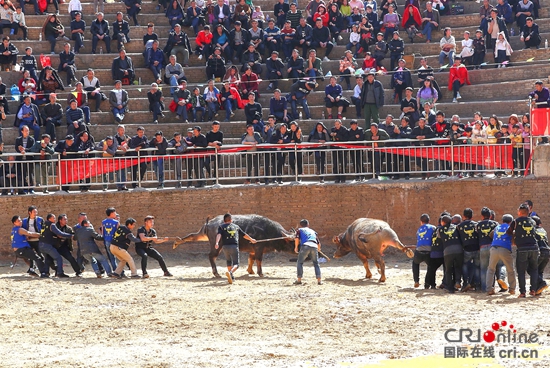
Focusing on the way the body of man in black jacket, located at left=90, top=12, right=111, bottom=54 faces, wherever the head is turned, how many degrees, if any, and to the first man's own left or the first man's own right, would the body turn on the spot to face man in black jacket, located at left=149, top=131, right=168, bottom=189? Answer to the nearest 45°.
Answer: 0° — they already face them

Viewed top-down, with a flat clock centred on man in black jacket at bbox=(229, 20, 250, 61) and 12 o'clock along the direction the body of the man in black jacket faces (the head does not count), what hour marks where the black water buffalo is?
The black water buffalo is roughly at 12 o'clock from the man in black jacket.

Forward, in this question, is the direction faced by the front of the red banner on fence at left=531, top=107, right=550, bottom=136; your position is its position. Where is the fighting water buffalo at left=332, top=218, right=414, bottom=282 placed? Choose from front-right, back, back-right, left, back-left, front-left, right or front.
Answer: front-right

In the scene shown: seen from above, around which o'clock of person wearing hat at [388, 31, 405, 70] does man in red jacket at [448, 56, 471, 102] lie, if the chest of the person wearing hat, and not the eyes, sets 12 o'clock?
The man in red jacket is roughly at 10 o'clock from the person wearing hat.

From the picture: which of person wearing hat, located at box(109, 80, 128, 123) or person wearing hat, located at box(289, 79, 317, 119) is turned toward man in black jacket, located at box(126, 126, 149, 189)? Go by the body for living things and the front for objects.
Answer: person wearing hat, located at box(109, 80, 128, 123)

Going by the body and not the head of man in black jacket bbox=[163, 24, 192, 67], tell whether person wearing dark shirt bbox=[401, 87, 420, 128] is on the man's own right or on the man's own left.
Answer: on the man's own left

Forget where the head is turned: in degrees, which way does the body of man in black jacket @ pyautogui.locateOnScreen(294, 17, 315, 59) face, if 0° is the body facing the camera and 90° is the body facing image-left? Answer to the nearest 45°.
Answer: approximately 0°

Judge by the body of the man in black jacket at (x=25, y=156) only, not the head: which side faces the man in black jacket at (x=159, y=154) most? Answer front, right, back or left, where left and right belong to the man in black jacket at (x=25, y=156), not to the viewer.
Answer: left

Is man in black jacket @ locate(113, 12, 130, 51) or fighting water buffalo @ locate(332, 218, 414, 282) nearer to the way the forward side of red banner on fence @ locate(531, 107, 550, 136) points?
the fighting water buffalo

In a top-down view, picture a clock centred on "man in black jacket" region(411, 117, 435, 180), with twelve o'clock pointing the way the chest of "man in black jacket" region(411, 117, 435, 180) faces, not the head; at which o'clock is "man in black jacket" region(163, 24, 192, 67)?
"man in black jacket" region(163, 24, 192, 67) is roughly at 4 o'clock from "man in black jacket" region(411, 117, 435, 180).

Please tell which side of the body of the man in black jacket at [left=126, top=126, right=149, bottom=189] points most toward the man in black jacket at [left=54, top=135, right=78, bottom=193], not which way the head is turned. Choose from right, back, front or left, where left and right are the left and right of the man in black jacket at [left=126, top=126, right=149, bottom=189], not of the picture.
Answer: right
